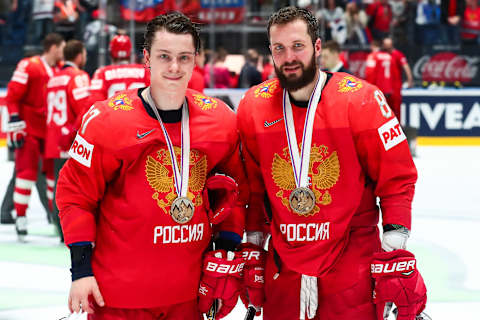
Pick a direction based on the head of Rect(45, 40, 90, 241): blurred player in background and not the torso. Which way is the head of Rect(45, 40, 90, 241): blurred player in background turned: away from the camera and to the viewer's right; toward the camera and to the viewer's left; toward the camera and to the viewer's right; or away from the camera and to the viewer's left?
away from the camera and to the viewer's right

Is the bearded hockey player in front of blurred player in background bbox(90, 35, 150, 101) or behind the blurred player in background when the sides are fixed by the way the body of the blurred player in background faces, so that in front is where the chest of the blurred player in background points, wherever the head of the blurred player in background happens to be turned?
behind

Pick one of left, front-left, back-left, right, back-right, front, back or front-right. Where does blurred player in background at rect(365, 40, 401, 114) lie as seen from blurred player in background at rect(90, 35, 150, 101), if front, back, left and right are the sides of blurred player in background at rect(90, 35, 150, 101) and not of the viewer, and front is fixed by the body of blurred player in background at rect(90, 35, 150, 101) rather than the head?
front-right

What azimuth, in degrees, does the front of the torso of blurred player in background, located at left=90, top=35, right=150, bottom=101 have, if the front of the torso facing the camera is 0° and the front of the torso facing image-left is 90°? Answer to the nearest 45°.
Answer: approximately 180°

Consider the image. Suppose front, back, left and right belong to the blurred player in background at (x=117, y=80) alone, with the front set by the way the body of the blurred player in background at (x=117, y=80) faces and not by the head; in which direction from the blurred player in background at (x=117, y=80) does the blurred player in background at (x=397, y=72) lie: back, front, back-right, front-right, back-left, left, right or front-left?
front-right

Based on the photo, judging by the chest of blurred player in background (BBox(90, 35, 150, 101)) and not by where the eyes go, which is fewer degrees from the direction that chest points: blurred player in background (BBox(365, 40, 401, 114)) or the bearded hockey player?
the blurred player in background

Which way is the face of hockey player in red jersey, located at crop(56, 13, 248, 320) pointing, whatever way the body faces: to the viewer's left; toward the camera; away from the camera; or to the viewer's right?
toward the camera

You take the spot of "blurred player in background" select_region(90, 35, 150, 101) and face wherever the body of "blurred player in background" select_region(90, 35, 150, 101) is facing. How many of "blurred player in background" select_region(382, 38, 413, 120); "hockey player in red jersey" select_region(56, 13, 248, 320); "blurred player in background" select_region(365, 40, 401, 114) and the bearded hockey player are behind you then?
2

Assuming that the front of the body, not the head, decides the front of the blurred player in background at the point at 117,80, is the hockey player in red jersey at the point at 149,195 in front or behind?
behind

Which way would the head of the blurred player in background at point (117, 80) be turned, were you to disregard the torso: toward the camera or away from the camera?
away from the camera
